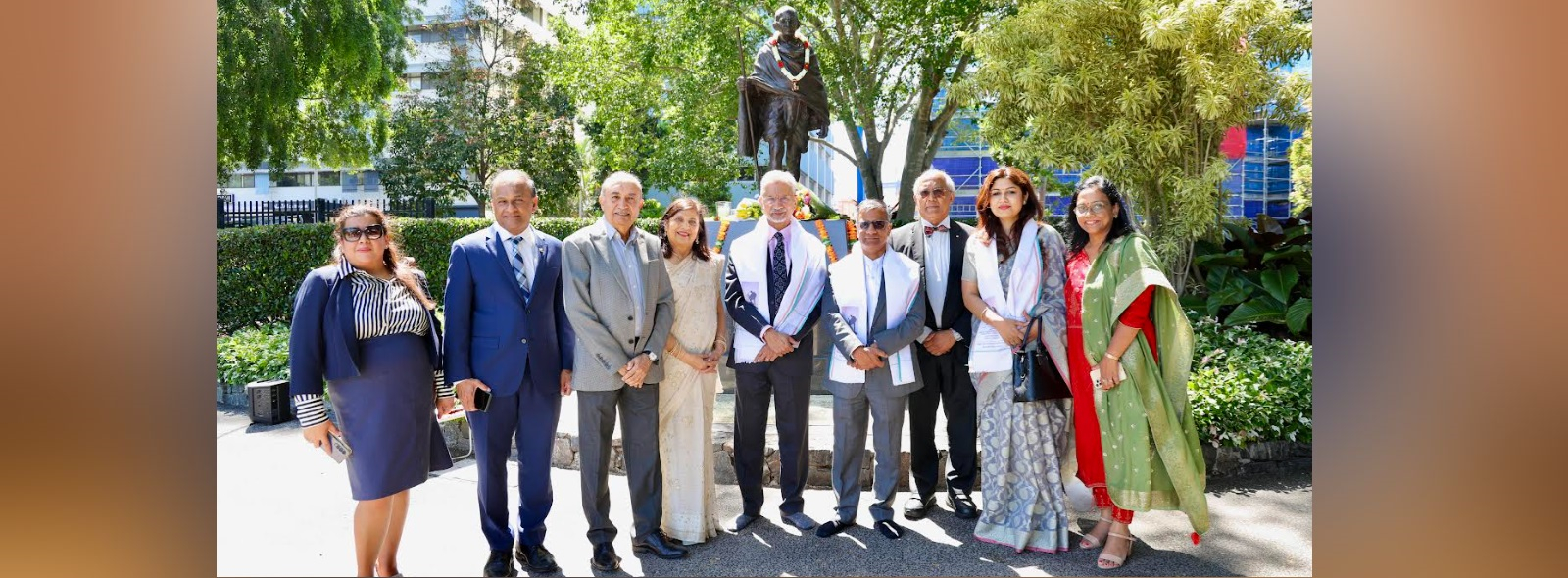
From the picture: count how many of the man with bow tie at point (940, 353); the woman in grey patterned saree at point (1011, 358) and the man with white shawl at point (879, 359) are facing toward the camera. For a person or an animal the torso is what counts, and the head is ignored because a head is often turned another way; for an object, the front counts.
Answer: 3

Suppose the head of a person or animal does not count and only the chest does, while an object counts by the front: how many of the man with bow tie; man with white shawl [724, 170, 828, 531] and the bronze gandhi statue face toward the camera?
3

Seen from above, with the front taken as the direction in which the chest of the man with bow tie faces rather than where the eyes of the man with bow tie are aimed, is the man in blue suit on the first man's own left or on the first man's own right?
on the first man's own right

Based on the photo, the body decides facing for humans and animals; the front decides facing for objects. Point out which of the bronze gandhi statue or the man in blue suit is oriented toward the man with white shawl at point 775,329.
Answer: the bronze gandhi statue

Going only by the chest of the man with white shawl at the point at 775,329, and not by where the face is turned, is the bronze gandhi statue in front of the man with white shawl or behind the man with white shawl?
behind

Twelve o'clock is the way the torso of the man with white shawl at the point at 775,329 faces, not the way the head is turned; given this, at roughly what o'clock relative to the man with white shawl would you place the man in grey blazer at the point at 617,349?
The man in grey blazer is roughly at 2 o'clock from the man with white shawl.

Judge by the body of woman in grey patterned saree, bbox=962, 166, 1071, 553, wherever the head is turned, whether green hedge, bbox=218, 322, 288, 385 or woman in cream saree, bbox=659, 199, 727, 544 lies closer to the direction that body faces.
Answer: the woman in cream saree
